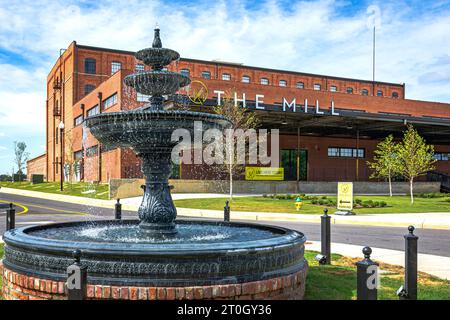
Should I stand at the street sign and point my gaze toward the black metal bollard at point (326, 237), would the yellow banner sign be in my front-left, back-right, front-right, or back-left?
back-right

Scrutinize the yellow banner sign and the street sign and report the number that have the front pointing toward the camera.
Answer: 2

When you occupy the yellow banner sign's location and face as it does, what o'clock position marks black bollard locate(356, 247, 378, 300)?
The black bollard is roughly at 12 o'clock from the yellow banner sign.

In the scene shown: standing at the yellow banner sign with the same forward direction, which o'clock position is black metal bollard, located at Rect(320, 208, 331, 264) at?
The black metal bollard is roughly at 12 o'clock from the yellow banner sign.

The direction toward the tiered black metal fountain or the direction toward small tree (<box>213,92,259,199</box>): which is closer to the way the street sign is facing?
the tiered black metal fountain

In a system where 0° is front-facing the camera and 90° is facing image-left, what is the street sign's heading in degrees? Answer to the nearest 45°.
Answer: approximately 0°

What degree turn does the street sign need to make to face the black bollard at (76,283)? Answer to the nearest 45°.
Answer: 0° — it already faces it
